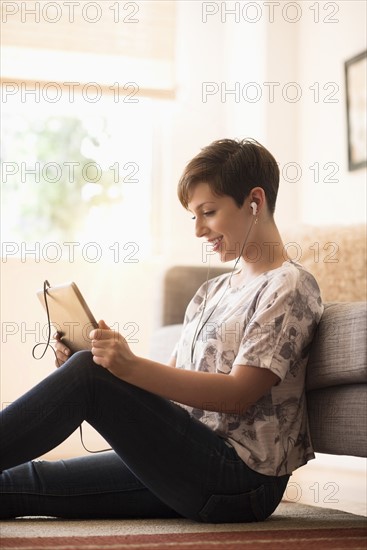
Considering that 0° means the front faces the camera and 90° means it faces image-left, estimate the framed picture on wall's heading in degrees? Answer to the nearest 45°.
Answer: approximately 45°

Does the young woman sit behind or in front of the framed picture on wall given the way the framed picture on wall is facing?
in front

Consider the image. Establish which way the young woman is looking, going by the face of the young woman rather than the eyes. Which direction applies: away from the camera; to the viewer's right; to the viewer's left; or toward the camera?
to the viewer's left

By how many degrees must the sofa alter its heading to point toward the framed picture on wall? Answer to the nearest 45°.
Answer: approximately 135° to its right

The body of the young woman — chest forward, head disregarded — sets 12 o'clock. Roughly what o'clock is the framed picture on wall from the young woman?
The framed picture on wall is roughly at 4 o'clock from the young woman.

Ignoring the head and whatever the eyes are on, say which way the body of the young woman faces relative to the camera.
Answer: to the viewer's left

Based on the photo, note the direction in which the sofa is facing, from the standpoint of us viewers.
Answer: facing the viewer and to the left of the viewer

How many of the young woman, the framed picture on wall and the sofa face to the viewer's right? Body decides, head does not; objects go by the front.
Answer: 0

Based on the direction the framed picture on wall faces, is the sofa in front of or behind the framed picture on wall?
in front
